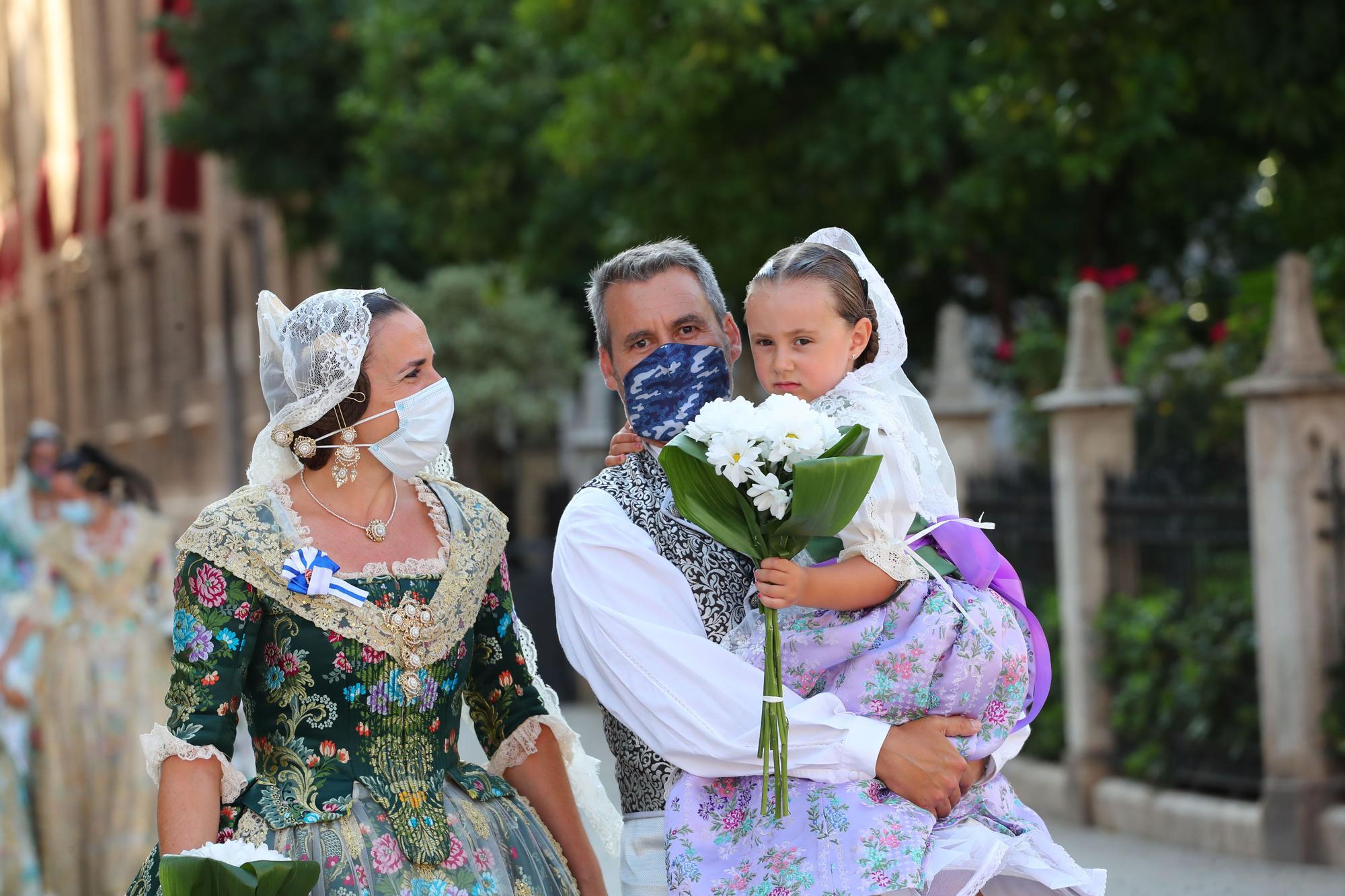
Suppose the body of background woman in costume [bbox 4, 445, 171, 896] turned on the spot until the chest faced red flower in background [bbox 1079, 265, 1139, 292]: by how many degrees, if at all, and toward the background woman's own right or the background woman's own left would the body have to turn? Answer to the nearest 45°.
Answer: approximately 90° to the background woman's own left

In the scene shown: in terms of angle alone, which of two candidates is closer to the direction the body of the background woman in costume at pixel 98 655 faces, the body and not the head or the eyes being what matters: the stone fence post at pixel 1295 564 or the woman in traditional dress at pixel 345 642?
the woman in traditional dress

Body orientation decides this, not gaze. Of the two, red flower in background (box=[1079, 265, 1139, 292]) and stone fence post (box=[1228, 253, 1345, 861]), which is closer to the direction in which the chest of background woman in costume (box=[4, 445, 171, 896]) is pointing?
the stone fence post

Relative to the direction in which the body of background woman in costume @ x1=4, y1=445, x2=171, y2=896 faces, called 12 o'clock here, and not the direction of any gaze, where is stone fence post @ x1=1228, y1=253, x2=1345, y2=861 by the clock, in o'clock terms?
The stone fence post is roughly at 10 o'clock from the background woman in costume.

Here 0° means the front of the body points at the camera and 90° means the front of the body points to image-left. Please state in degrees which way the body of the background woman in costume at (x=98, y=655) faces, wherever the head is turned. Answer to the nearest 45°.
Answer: approximately 0°

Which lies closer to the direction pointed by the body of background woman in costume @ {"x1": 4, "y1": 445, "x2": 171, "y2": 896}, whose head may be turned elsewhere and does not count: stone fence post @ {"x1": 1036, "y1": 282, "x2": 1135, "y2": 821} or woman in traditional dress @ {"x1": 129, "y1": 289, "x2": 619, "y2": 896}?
the woman in traditional dress
